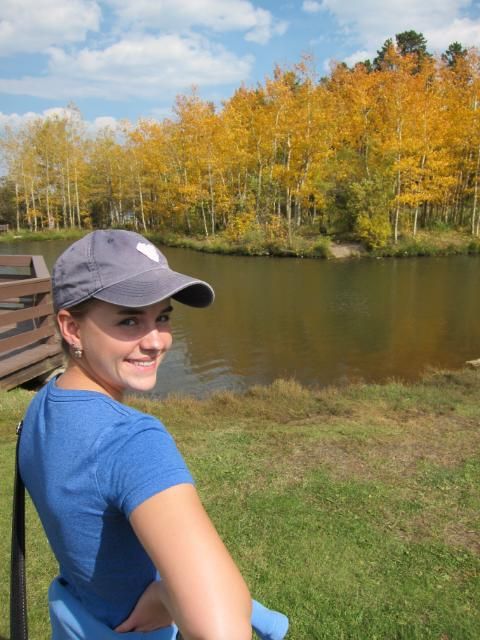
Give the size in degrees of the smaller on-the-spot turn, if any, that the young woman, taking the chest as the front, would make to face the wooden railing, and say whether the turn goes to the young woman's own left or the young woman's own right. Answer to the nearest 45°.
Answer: approximately 45° to the young woman's own left

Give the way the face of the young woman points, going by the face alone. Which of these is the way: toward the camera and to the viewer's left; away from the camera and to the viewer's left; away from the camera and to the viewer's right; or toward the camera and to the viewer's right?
toward the camera and to the viewer's right

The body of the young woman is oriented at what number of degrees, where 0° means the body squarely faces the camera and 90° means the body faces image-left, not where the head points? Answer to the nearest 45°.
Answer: approximately 225°

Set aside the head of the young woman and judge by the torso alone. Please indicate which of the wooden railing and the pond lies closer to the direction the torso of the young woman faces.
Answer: the pond
